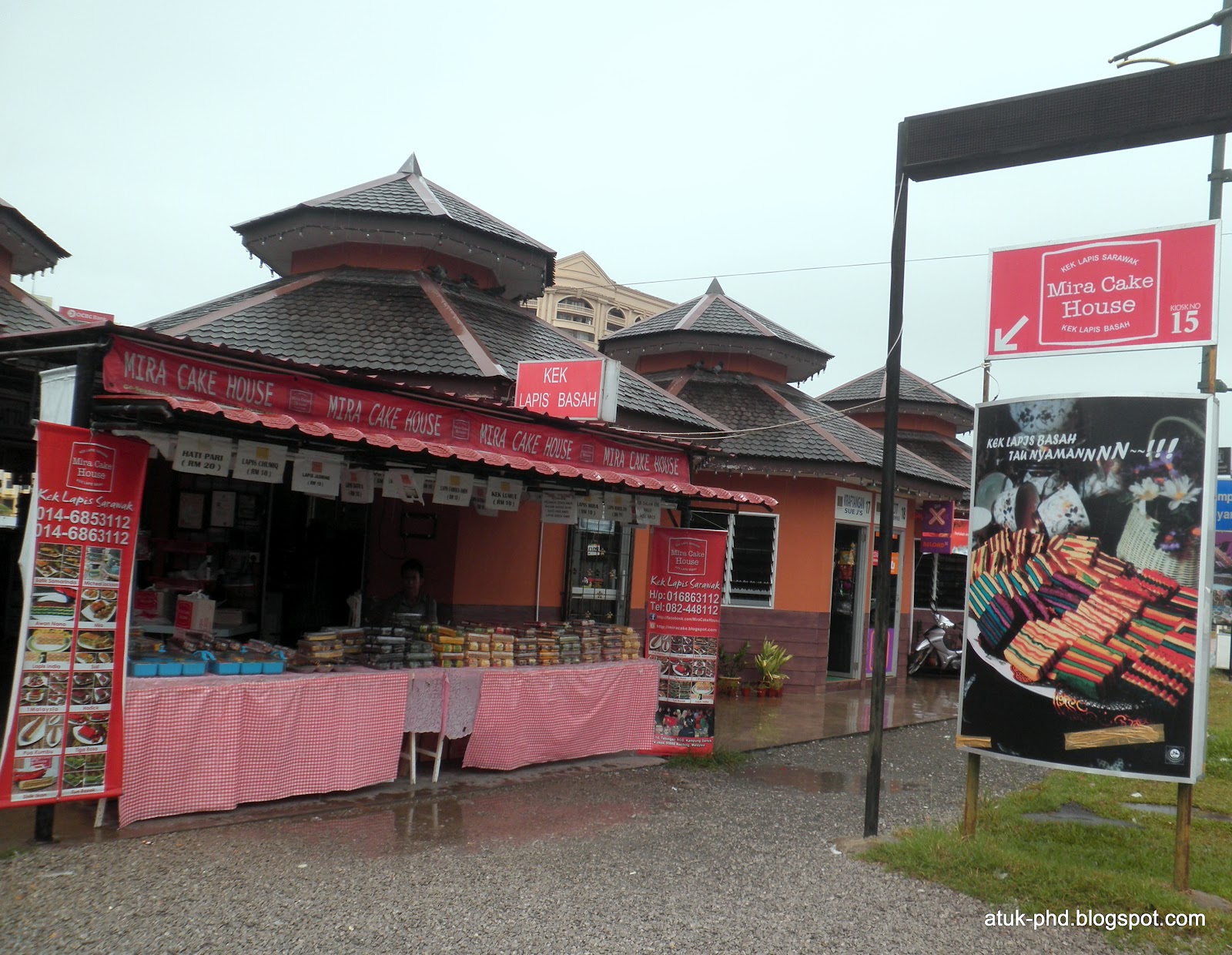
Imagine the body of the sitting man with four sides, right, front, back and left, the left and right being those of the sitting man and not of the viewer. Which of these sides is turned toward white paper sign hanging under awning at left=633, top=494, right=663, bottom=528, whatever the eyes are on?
left

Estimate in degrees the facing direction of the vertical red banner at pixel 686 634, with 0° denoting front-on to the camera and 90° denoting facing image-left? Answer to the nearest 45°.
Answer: approximately 0°

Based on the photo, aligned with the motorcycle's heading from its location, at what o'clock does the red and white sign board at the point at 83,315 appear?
The red and white sign board is roughly at 1 o'clock from the motorcycle.

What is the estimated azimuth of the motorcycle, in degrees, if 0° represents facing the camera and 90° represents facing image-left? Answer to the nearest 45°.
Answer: approximately 45°

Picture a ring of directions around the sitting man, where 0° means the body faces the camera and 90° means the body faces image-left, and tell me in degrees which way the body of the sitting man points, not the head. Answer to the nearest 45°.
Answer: approximately 0°

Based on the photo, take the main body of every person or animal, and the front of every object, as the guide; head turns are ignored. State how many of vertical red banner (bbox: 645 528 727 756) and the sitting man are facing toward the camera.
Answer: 2

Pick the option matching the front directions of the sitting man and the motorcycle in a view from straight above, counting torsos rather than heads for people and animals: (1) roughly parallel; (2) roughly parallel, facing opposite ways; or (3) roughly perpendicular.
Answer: roughly perpendicular

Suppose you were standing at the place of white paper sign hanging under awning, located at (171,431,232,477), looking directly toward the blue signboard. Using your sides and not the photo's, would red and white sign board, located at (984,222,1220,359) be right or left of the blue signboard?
right

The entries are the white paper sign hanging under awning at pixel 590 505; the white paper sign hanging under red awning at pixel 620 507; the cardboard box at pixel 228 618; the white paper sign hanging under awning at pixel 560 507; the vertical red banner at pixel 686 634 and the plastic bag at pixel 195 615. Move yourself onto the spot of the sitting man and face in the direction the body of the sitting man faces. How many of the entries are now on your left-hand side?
4

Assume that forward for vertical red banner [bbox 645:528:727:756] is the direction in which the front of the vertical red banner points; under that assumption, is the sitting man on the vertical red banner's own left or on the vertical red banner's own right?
on the vertical red banner's own right

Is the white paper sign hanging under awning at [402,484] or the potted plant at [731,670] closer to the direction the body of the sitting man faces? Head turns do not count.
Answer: the white paper sign hanging under awning
